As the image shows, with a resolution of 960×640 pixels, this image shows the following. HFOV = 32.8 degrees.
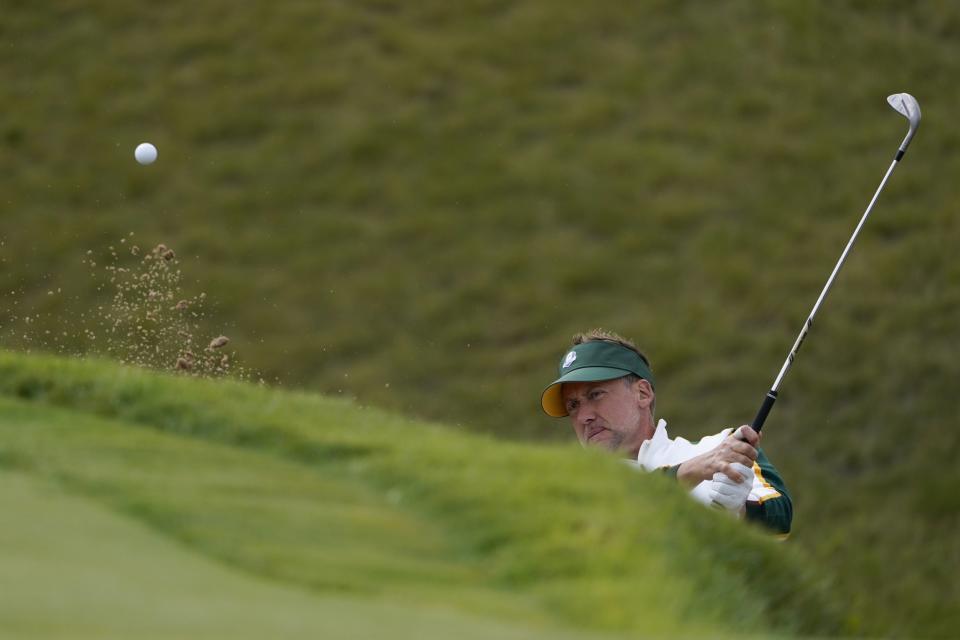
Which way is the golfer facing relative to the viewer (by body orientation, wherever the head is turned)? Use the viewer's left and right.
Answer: facing the viewer and to the left of the viewer

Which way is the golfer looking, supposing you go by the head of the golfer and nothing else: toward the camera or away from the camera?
toward the camera
